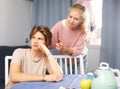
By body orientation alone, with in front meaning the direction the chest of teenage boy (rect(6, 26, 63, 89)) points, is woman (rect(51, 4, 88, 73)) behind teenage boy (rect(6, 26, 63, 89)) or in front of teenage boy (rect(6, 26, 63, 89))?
behind

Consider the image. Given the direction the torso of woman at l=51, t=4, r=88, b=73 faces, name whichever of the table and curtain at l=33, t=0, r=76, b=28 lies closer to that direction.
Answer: the table

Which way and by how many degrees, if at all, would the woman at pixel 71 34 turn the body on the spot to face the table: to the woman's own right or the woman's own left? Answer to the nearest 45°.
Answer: approximately 45° to the woman's own left

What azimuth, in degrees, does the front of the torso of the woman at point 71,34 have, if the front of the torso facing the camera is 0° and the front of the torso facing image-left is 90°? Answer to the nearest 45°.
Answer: approximately 45°

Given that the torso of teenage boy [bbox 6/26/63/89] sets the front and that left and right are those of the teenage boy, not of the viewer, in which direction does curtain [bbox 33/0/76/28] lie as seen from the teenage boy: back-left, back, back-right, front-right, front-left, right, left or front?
back

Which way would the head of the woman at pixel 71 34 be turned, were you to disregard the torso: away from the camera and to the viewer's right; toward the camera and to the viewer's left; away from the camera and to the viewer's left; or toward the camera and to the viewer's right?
toward the camera and to the viewer's left

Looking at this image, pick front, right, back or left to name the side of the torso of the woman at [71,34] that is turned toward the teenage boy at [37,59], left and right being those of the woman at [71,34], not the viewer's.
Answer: front

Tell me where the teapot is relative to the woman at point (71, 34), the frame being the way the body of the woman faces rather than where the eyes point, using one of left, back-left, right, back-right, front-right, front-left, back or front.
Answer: front-left

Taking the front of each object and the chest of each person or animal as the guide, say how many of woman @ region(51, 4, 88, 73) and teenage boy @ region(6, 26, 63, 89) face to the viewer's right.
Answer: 0

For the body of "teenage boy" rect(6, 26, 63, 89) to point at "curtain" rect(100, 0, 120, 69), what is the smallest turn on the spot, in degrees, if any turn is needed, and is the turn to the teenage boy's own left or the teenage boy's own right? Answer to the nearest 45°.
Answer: approximately 135° to the teenage boy's own left

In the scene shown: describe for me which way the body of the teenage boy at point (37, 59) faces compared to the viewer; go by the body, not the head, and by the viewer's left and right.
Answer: facing the viewer
